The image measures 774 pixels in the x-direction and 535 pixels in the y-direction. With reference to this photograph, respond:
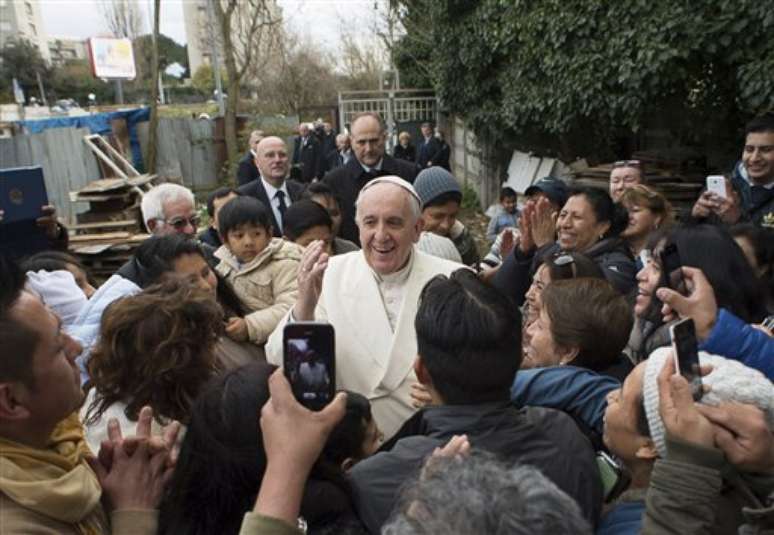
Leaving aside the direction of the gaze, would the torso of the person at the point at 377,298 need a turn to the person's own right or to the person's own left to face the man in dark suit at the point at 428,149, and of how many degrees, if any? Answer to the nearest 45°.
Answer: approximately 180°

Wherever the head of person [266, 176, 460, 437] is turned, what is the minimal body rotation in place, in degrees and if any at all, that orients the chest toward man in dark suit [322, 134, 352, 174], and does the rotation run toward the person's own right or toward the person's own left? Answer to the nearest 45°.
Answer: approximately 180°

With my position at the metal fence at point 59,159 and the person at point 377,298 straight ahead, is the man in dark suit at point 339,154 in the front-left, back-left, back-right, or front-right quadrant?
front-left

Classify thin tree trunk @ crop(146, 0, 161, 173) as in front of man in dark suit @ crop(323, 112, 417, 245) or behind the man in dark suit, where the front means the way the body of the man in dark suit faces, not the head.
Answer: behind

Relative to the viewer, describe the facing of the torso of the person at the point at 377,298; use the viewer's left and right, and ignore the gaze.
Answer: facing the viewer

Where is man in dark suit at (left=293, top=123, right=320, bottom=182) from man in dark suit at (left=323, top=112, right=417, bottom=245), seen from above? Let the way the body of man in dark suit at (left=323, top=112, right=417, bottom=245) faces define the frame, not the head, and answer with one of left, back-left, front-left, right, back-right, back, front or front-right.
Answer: back

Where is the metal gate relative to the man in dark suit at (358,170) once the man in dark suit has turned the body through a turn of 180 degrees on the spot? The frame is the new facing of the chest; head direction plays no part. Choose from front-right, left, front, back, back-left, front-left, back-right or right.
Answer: front

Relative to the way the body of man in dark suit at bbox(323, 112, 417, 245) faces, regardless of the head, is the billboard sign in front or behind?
behind

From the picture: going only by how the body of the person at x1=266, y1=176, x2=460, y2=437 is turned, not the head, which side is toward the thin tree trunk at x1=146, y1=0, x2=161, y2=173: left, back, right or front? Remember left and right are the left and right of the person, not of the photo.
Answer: back

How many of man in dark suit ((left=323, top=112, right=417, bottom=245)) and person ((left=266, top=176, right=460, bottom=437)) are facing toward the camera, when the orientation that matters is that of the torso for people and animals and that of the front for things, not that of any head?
2

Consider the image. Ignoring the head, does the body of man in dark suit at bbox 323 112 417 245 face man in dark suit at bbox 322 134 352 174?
no

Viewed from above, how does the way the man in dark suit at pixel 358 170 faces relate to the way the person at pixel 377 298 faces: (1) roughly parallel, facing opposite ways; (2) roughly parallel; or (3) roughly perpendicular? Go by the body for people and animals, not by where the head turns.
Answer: roughly parallel

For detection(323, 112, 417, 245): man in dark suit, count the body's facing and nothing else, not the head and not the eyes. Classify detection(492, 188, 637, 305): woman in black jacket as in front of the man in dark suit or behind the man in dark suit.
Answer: in front

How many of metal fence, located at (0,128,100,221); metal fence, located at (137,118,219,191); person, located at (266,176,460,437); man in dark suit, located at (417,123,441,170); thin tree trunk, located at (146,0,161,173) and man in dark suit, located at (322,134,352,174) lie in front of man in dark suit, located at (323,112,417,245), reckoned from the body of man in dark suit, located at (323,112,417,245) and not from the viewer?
1

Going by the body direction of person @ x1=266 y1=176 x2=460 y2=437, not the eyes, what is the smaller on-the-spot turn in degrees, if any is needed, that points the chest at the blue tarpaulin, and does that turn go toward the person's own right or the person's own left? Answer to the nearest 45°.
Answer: approximately 135° to the person's own right

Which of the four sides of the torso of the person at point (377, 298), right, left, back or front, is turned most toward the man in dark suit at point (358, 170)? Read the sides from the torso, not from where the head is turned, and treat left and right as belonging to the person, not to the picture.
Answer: back
